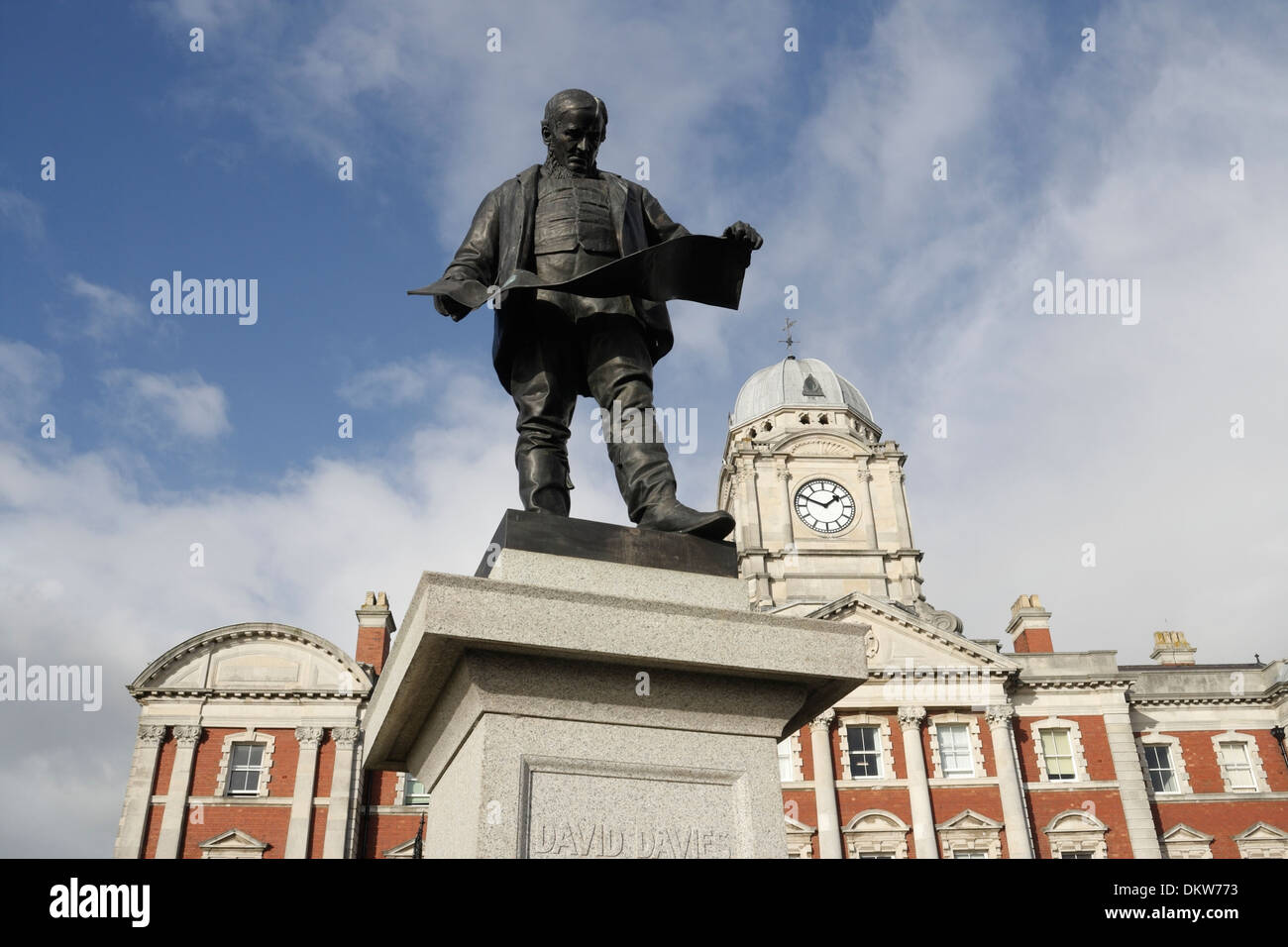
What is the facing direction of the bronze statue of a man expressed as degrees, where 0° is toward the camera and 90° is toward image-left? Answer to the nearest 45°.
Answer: approximately 0°
